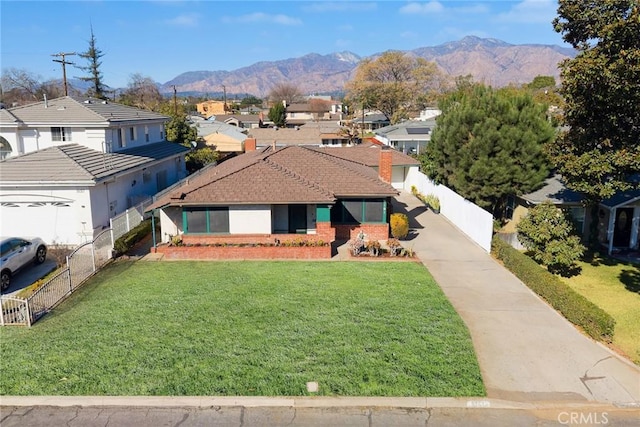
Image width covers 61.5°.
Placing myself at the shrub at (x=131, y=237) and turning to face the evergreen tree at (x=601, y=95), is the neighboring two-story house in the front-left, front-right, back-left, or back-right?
back-left

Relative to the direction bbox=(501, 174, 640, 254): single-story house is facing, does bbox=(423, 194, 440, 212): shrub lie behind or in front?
behind

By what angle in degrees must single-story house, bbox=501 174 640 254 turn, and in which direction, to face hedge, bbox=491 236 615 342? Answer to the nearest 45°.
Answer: approximately 45° to its right
